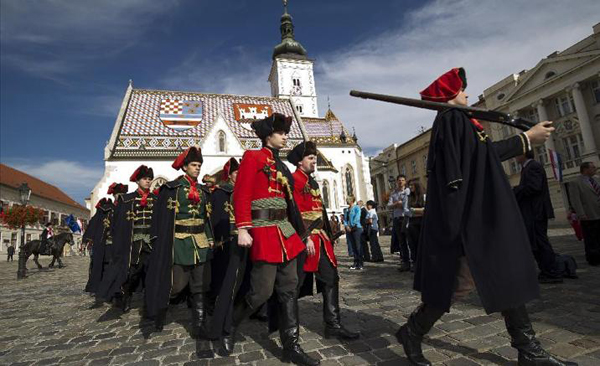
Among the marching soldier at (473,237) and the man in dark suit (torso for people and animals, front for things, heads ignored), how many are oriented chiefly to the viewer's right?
1

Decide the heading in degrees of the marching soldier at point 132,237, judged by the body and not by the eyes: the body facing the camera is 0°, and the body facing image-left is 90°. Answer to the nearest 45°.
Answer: approximately 315°

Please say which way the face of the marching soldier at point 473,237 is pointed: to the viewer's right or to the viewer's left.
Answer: to the viewer's right

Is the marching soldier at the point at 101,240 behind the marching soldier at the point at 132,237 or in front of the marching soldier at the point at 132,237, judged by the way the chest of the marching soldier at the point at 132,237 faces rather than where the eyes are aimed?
behind

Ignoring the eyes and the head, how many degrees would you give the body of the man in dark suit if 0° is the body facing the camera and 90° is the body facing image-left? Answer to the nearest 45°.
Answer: approximately 90°

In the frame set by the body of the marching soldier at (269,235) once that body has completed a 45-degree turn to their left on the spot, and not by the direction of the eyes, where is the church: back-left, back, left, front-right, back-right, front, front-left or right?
left
